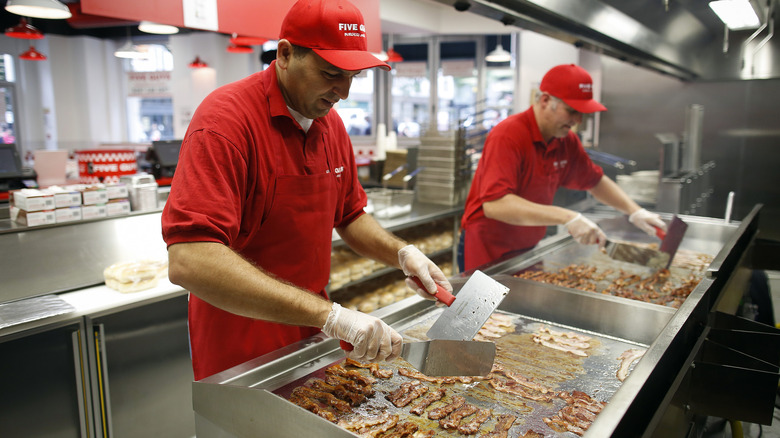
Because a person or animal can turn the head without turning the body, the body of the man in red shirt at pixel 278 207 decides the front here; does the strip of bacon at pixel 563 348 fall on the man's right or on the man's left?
on the man's left

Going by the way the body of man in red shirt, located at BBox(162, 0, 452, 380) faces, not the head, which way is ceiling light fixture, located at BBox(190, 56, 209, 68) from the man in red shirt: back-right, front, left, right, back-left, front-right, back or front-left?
back-left

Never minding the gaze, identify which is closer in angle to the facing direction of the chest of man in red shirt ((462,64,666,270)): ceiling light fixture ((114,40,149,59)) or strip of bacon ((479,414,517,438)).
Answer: the strip of bacon

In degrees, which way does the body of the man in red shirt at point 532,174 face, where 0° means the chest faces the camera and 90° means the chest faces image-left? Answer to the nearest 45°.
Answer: approximately 315°

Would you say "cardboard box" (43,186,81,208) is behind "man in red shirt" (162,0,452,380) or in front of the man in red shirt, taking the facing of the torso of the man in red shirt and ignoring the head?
behind
